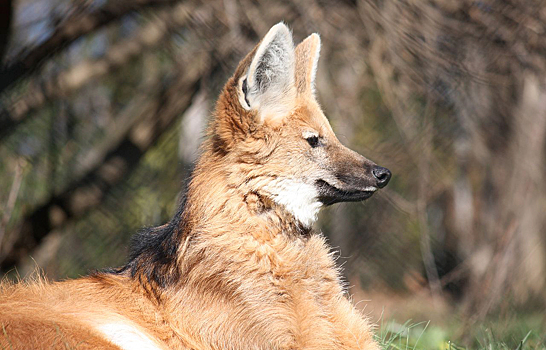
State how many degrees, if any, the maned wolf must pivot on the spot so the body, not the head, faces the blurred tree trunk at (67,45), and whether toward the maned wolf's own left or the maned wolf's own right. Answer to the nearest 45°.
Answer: approximately 90° to the maned wolf's own left

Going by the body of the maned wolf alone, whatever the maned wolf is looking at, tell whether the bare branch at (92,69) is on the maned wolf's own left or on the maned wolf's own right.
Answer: on the maned wolf's own left

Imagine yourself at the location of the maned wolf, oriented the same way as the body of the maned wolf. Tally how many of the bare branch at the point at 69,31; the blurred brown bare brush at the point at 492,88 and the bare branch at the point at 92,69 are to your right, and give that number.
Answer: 0

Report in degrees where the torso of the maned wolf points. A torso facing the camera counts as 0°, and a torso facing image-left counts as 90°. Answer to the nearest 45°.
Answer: approximately 270°

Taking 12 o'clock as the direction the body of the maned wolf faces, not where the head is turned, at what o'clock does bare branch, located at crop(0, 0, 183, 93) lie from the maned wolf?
The bare branch is roughly at 9 o'clock from the maned wolf.

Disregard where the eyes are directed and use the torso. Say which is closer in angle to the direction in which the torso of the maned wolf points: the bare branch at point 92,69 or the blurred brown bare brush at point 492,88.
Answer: the blurred brown bare brush

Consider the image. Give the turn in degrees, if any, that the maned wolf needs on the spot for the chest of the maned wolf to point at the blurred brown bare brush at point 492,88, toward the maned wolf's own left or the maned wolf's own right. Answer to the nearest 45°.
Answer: approximately 45° to the maned wolf's own left

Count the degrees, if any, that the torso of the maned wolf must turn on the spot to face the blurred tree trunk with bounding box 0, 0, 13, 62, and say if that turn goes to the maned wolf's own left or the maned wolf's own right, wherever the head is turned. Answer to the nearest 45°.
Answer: approximately 90° to the maned wolf's own left

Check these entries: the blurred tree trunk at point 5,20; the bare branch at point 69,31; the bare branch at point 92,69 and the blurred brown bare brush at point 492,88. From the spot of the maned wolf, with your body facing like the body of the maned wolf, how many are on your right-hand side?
0

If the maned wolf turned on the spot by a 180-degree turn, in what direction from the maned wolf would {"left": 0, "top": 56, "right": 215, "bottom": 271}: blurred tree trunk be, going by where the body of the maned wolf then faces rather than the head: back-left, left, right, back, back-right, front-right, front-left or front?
right
